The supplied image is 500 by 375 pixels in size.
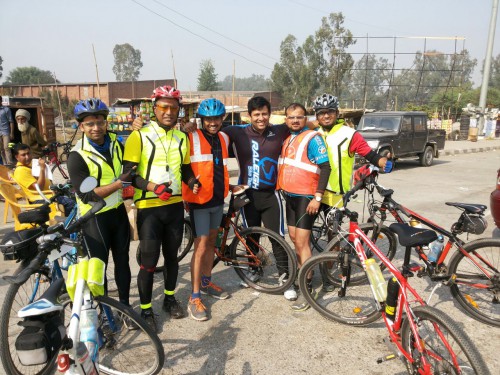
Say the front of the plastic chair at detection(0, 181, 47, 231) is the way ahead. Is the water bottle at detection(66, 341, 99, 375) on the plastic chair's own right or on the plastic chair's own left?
on the plastic chair's own right

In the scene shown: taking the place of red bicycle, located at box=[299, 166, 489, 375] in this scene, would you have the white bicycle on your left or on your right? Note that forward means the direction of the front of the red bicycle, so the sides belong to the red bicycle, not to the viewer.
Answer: on your left

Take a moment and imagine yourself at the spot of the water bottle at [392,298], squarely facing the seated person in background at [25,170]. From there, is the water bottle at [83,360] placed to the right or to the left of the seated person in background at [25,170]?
left

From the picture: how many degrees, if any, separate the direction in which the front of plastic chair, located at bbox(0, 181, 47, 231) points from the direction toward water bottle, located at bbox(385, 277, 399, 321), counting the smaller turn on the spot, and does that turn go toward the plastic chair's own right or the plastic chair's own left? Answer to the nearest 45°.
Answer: approximately 45° to the plastic chair's own right

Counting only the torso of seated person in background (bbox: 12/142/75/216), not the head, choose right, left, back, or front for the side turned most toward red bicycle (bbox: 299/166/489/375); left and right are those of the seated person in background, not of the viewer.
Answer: front

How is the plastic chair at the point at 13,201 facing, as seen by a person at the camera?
facing to the right of the viewer

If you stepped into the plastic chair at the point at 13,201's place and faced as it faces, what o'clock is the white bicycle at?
The white bicycle is roughly at 3 o'clock from the plastic chair.

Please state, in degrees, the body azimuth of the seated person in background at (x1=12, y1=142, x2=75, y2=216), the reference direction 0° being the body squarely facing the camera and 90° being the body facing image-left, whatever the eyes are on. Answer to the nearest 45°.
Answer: approximately 315°
